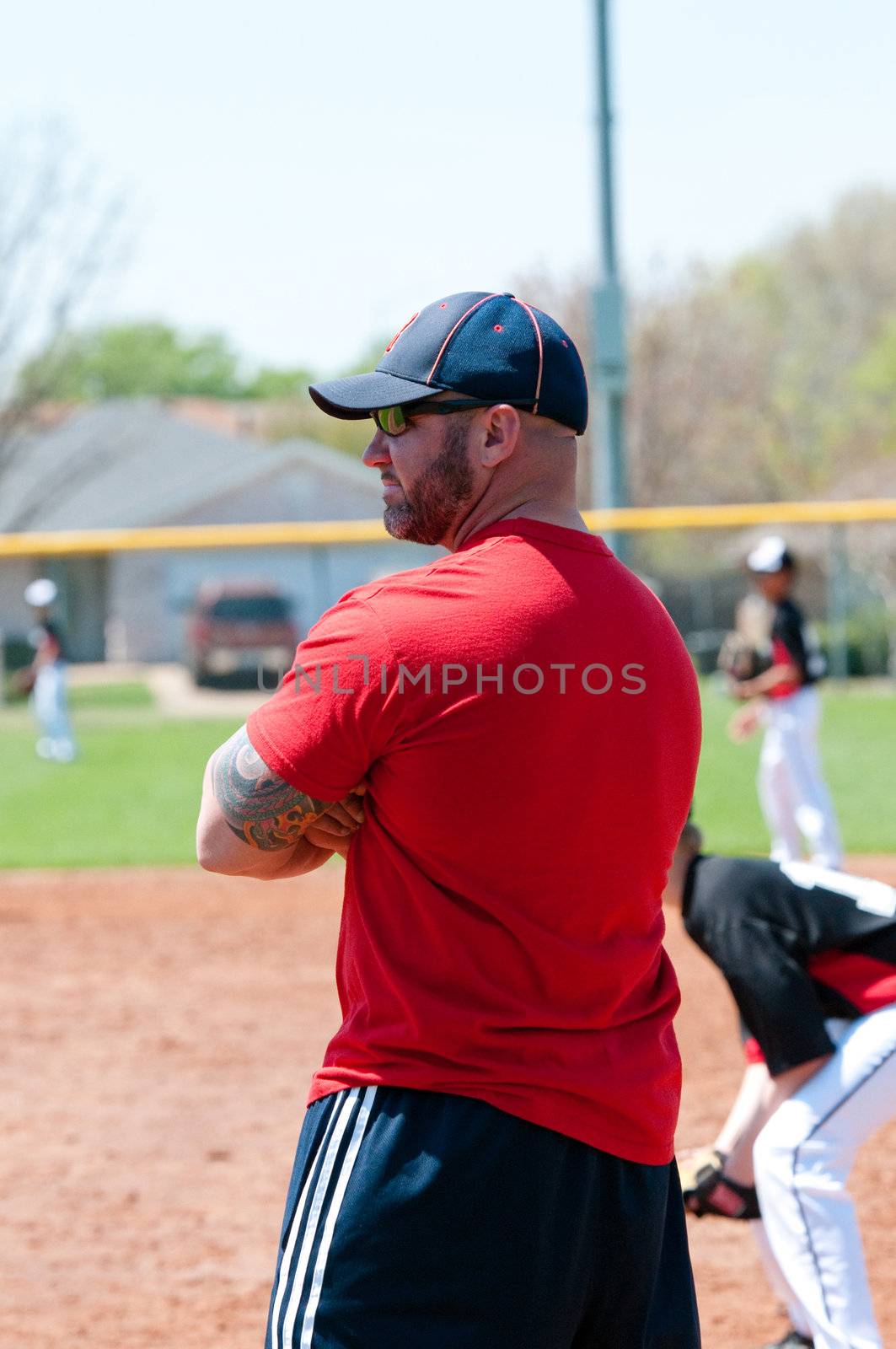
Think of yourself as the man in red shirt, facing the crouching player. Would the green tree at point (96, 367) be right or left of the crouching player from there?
left

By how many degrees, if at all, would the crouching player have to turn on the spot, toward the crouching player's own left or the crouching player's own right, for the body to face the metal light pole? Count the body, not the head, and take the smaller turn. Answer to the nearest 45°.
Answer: approximately 90° to the crouching player's own right

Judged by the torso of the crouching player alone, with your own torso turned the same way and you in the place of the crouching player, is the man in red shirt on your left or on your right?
on your left

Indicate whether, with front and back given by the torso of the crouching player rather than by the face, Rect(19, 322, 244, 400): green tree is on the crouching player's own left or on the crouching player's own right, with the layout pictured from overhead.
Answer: on the crouching player's own right

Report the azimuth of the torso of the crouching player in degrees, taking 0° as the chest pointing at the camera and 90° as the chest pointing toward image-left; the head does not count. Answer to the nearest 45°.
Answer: approximately 90°

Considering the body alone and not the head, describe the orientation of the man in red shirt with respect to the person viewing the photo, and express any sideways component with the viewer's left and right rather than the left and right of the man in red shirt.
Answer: facing away from the viewer and to the left of the viewer
